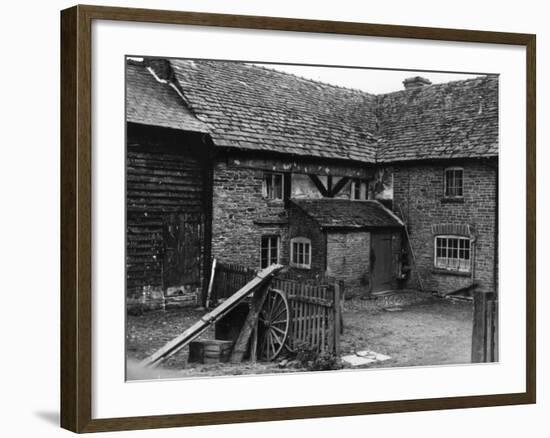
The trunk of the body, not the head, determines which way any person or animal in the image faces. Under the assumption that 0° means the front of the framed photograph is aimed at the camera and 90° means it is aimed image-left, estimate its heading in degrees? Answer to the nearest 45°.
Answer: approximately 315°
